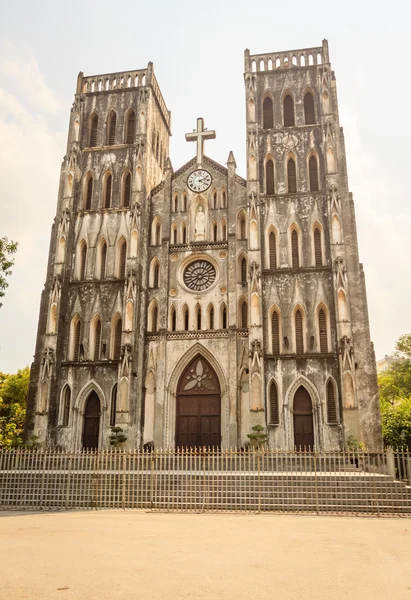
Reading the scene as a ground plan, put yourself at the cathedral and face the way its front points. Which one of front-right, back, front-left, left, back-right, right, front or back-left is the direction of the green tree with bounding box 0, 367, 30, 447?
back-right

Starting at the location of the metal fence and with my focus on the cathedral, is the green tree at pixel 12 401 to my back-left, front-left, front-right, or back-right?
front-left

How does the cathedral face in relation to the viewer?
toward the camera
